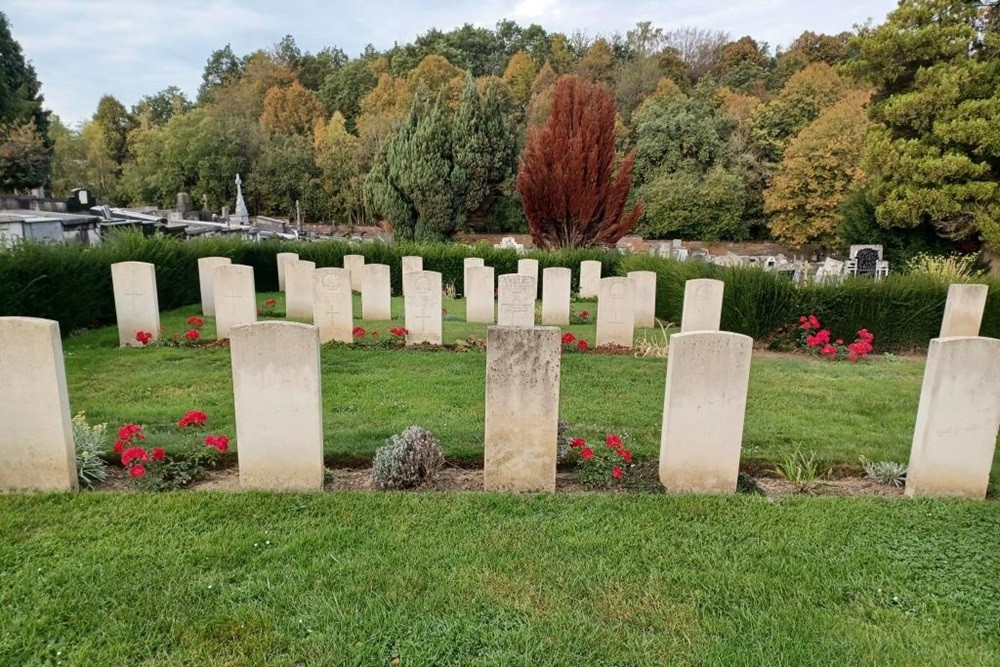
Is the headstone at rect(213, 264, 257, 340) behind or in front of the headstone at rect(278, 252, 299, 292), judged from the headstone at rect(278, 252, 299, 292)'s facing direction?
in front

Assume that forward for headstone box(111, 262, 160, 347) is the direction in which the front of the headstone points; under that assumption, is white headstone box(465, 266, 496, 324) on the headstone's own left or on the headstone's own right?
on the headstone's own left

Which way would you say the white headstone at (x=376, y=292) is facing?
toward the camera

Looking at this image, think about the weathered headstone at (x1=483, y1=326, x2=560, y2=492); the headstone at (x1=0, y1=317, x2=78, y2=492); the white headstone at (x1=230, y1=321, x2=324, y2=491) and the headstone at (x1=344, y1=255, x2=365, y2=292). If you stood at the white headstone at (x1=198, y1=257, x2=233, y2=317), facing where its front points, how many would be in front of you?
3

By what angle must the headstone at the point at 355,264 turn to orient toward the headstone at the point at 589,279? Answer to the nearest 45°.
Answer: approximately 90° to its left

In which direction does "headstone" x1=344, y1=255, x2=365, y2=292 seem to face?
toward the camera

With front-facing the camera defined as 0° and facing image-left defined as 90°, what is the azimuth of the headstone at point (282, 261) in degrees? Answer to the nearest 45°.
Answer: approximately 0°

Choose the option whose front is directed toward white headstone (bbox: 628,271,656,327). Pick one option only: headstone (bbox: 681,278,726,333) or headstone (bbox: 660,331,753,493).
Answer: headstone (bbox: 660,331,753,493)

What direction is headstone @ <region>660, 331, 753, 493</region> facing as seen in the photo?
away from the camera

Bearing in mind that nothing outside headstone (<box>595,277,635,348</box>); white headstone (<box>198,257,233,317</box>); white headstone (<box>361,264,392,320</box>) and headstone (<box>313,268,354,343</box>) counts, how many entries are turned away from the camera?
0

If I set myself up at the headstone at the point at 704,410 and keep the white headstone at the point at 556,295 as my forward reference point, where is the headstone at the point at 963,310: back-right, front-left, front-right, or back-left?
front-right

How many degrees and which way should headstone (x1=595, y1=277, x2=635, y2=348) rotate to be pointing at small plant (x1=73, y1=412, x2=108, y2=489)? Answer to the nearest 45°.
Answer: approximately 45° to its right

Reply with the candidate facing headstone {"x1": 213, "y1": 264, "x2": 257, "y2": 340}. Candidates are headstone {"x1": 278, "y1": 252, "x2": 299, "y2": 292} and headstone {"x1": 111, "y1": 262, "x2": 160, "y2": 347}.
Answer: headstone {"x1": 278, "y1": 252, "x2": 299, "y2": 292}

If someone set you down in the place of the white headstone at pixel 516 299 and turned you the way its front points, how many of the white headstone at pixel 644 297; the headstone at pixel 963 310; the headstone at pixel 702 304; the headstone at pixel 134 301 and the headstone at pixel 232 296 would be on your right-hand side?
2

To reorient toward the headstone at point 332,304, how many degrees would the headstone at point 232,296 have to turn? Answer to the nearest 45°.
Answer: approximately 45° to its left

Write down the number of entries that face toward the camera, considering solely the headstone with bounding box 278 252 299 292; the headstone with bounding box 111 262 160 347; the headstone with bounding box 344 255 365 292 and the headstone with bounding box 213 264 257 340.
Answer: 4
